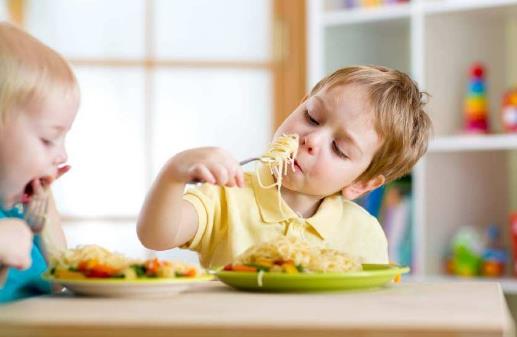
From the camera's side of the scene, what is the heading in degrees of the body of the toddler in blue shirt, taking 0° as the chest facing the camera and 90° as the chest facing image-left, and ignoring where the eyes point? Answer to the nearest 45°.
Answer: approximately 270°

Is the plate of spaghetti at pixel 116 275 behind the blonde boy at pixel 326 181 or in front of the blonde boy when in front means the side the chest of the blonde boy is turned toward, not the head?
in front

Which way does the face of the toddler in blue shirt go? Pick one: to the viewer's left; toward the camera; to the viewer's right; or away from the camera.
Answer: to the viewer's right

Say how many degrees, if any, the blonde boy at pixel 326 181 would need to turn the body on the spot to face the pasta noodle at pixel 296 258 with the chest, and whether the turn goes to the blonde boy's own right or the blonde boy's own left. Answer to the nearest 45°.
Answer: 0° — they already face it

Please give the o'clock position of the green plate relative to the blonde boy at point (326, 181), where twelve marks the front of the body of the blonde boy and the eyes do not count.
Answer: The green plate is roughly at 12 o'clock from the blonde boy.

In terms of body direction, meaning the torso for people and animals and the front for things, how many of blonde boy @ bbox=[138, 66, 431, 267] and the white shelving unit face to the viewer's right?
0

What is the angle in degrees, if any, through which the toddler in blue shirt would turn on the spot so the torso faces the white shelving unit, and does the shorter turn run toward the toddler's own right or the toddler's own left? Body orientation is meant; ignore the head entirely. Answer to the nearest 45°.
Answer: approximately 45° to the toddler's own left

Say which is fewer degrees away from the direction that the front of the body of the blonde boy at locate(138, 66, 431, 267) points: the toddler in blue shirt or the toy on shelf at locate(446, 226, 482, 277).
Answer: the toddler in blue shirt

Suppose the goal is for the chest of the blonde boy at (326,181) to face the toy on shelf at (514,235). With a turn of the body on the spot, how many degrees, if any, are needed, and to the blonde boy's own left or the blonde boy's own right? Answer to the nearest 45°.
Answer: approximately 135° to the blonde boy's own left

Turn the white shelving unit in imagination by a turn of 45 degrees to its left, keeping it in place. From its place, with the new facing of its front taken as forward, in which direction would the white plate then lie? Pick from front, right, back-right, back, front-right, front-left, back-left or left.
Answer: front-right

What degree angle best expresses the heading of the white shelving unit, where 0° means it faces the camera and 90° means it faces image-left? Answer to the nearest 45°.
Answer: approximately 0°
